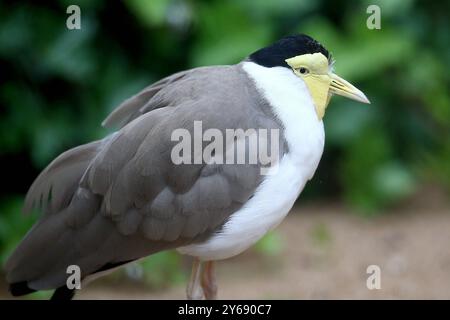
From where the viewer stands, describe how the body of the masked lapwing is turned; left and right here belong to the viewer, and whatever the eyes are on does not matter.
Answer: facing to the right of the viewer
